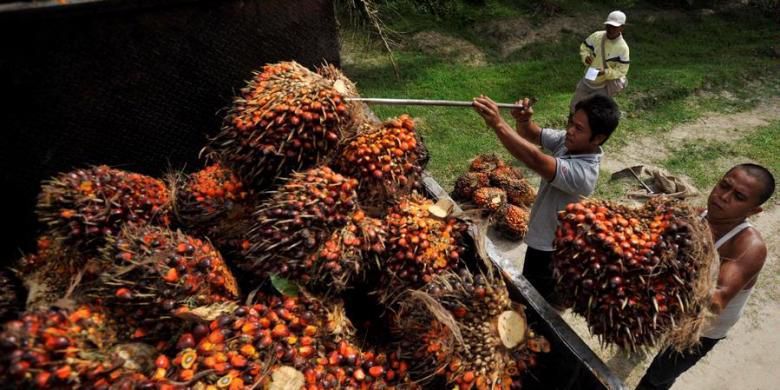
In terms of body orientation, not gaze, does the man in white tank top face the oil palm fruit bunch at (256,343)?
yes

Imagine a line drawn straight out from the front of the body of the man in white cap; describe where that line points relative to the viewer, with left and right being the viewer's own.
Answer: facing the viewer and to the left of the viewer

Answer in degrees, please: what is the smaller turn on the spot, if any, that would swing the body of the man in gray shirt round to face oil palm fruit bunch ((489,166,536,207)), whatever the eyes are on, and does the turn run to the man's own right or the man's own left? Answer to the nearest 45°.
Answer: approximately 90° to the man's own right

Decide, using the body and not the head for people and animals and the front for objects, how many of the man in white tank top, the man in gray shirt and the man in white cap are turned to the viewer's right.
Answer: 0

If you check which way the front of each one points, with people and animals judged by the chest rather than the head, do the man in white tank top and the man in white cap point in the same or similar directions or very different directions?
same or similar directions

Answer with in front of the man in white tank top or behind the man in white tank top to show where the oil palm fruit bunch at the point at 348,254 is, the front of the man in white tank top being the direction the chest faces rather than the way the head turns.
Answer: in front

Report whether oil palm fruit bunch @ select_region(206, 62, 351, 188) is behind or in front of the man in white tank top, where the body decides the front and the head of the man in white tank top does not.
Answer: in front

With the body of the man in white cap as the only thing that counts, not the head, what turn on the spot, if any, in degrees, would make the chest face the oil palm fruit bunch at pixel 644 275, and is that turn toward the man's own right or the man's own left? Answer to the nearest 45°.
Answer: approximately 45° to the man's own left

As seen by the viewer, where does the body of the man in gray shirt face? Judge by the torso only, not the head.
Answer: to the viewer's left

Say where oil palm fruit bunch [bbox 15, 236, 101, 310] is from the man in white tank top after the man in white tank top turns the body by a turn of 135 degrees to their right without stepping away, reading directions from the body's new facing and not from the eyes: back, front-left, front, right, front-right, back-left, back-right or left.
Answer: back-left

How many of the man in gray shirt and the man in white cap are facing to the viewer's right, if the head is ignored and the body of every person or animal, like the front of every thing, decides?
0

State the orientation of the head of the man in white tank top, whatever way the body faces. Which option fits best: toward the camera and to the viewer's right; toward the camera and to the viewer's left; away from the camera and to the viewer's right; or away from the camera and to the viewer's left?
toward the camera and to the viewer's left
